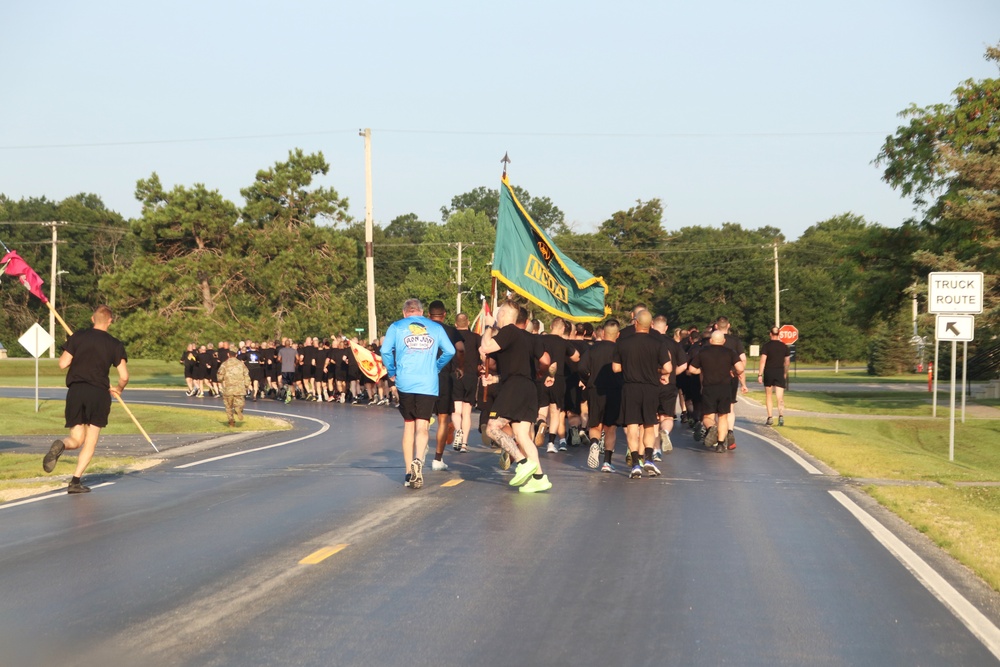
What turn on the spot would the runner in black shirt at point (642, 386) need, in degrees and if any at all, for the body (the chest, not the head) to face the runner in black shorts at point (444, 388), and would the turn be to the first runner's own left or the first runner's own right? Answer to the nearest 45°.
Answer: approximately 90° to the first runner's own left

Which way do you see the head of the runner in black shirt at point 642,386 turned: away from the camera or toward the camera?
away from the camera

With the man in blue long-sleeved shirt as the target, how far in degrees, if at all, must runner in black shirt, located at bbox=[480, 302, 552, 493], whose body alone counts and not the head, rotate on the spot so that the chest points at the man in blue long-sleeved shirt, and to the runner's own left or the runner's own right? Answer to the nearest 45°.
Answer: approximately 45° to the runner's own left

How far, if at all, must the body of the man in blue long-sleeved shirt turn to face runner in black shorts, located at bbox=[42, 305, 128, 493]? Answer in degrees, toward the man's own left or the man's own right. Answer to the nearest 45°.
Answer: approximately 90° to the man's own left

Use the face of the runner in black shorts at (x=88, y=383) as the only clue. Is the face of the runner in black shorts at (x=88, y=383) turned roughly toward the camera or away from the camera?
away from the camera

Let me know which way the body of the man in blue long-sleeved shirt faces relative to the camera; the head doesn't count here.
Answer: away from the camera

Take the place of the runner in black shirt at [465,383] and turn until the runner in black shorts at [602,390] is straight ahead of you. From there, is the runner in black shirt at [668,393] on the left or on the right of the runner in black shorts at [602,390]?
left

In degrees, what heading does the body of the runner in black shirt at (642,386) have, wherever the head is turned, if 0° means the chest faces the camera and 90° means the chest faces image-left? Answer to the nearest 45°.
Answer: approximately 180°

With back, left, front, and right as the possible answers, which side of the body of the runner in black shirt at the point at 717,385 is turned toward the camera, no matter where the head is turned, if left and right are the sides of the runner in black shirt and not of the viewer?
back

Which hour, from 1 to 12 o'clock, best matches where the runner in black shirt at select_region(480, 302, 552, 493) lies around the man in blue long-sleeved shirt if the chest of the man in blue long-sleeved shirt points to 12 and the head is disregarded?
The runner in black shirt is roughly at 3 o'clock from the man in blue long-sleeved shirt.

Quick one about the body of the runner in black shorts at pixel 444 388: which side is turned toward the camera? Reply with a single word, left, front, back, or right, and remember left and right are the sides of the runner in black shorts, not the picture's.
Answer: back
